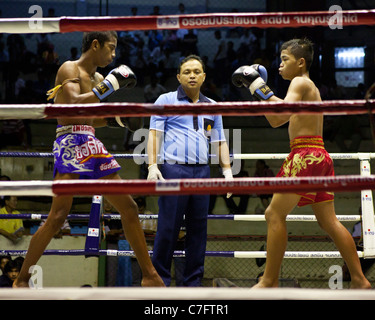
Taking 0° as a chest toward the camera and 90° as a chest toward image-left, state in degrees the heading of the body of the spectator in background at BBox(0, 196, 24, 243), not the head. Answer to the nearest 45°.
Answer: approximately 315°

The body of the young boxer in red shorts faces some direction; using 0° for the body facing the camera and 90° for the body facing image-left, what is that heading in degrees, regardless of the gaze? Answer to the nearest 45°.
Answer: approximately 90°

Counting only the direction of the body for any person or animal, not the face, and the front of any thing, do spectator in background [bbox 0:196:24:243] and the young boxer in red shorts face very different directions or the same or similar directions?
very different directions

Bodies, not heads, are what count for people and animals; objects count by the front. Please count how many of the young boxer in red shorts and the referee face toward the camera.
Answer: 1

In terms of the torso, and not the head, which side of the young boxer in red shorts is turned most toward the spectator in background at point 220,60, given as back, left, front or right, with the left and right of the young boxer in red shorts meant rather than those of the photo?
right

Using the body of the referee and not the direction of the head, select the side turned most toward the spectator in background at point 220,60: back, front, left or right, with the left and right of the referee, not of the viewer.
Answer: back

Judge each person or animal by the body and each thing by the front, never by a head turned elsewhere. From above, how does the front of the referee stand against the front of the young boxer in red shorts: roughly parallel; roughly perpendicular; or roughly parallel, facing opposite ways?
roughly perpendicular

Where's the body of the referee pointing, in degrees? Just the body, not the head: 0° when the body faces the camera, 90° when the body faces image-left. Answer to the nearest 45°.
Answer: approximately 0°
